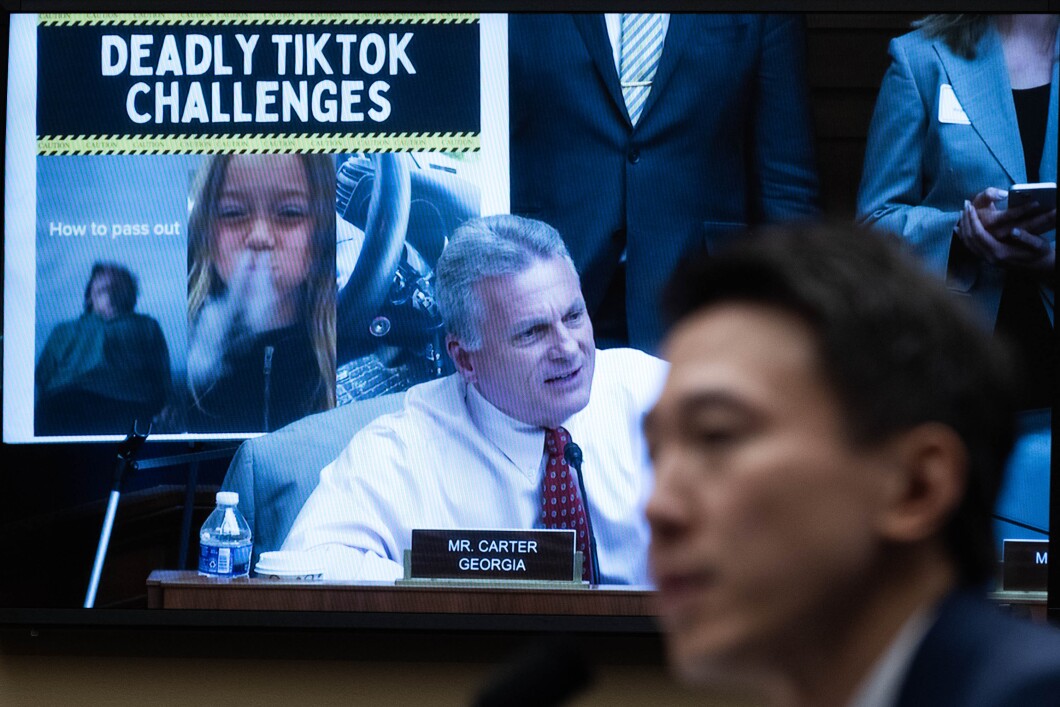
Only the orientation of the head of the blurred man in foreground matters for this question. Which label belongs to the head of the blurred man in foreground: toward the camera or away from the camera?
toward the camera

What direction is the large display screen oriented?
toward the camera

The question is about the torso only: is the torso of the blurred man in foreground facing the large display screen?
no

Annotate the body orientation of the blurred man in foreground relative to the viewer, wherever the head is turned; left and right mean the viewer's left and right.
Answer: facing the viewer and to the left of the viewer
